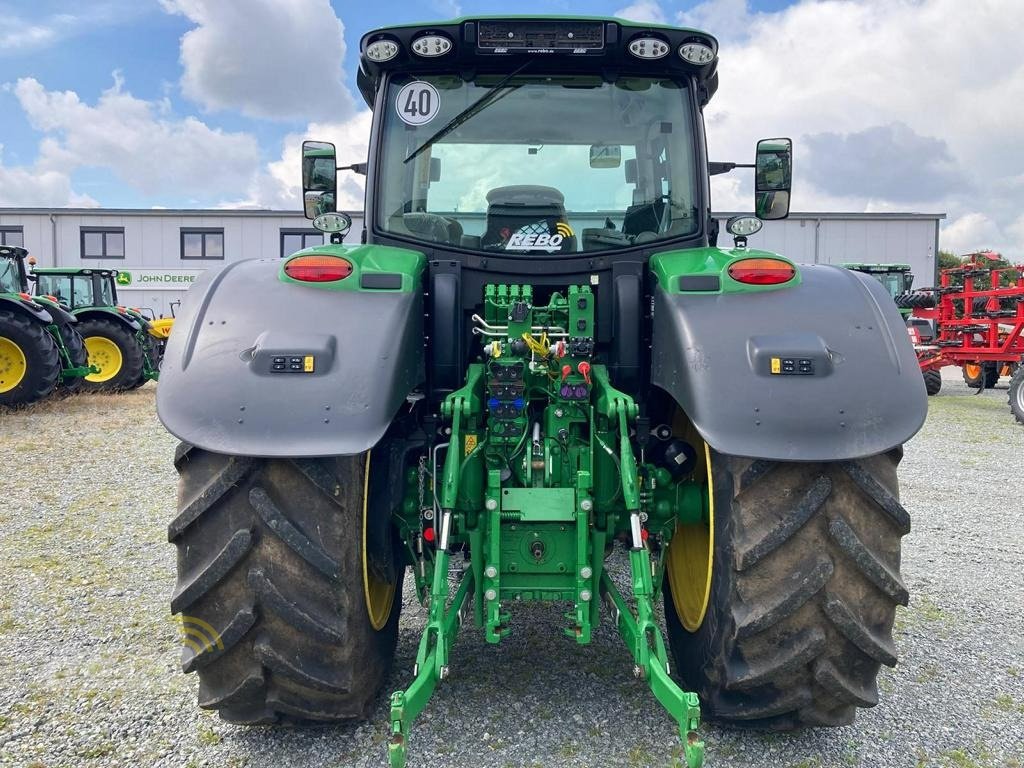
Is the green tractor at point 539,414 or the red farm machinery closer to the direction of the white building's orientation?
the green tractor

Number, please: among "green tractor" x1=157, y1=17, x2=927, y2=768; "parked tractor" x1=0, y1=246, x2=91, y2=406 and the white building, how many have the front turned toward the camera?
1

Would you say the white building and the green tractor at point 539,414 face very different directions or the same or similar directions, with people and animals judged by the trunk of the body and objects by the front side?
very different directions

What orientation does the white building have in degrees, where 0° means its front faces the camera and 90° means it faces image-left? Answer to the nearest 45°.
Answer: approximately 0°

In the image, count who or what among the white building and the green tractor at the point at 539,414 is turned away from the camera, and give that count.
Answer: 1

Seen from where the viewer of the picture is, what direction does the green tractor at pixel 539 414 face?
facing away from the viewer

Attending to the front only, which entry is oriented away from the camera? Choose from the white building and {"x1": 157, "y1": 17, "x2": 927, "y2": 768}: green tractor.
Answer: the green tractor

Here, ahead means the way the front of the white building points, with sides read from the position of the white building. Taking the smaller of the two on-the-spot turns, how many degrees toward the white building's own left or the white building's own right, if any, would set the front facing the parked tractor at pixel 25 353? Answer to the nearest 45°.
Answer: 0° — it already faces it

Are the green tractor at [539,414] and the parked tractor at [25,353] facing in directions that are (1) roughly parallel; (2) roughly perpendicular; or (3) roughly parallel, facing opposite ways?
roughly perpendicular
